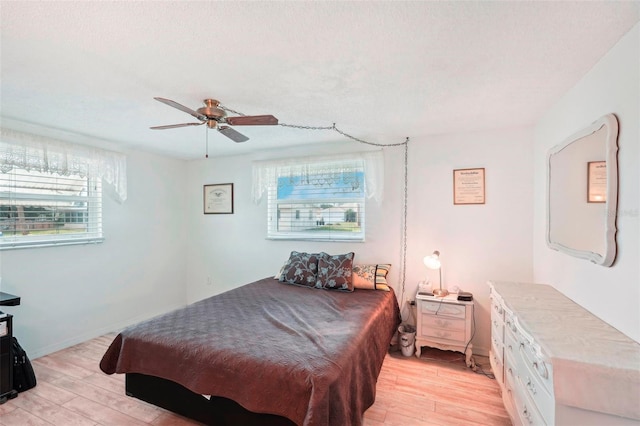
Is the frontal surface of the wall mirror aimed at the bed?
yes

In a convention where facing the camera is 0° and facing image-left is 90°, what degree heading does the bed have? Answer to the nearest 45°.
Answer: approximately 45°

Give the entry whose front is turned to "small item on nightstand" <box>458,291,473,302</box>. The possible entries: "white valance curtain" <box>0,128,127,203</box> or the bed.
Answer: the white valance curtain

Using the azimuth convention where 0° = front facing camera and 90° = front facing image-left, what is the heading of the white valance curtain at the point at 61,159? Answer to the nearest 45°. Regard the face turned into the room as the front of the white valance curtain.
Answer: approximately 315°

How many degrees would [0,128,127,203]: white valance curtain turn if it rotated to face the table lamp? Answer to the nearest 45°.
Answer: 0° — it already faces it

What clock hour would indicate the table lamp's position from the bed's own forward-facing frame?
The table lamp is roughly at 7 o'clock from the bed.

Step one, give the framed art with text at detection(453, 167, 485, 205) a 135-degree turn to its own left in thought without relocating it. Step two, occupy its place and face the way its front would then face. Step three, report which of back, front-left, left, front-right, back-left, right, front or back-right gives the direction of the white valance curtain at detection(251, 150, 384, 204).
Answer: back-left

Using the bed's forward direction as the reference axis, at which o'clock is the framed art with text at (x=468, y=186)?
The framed art with text is roughly at 7 o'clock from the bed.

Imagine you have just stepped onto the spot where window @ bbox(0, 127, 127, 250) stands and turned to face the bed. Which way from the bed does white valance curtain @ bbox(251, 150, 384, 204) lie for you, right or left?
left

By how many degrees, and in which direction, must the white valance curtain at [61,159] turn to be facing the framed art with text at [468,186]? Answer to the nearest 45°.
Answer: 0° — it already faces it

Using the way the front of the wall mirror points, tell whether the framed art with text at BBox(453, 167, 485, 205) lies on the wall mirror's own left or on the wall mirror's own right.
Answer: on the wall mirror's own right

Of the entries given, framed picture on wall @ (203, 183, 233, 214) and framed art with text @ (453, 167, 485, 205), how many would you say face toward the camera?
2
